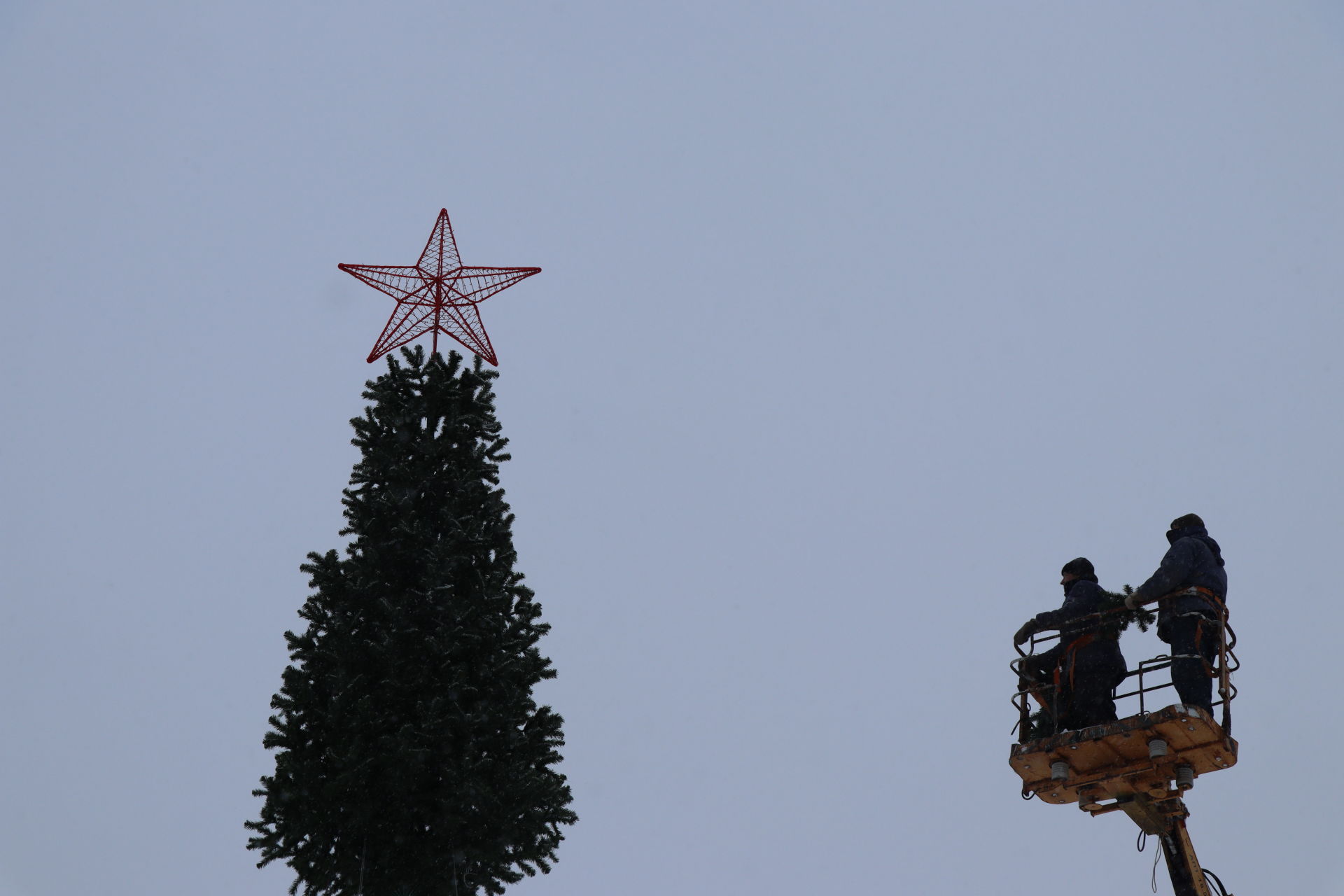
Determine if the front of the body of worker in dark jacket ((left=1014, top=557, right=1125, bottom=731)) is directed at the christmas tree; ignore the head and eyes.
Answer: yes

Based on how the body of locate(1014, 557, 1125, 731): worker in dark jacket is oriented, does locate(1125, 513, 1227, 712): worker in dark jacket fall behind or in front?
behind

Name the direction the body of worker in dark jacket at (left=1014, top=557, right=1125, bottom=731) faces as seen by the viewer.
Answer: to the viewer's left

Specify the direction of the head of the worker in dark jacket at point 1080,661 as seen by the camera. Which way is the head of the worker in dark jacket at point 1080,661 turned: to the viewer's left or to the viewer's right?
to the viewer's left
